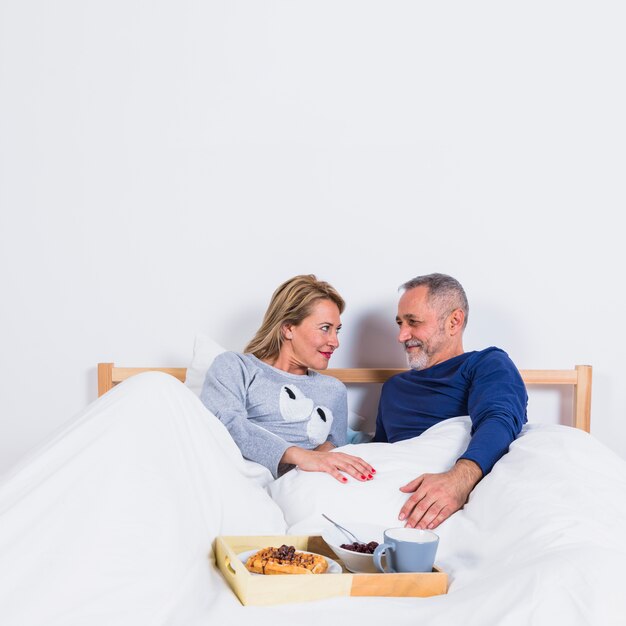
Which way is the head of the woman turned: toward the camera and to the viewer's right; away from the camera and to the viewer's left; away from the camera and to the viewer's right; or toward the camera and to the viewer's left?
toward the camera and to the viewer's right

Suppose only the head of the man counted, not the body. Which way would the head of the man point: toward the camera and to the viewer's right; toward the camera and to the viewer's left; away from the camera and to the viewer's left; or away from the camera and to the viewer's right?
toward the camera and to the viewer's left

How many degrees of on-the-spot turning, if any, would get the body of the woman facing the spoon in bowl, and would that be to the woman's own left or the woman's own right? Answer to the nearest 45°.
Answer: approximately 45° to the woman's own right

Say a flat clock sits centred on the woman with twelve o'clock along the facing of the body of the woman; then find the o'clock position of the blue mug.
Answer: The blue mug is roughly at 1 o'clock from the woman.

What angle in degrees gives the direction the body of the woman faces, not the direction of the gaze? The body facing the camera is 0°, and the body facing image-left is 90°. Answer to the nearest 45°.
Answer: approximately 315°

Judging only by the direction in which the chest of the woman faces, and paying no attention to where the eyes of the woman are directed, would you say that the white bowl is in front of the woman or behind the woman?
in front

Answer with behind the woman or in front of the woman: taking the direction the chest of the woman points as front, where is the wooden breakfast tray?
in front

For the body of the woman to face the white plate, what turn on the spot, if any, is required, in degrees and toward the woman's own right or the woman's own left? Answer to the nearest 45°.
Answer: approximately 45° to the woman's own right
